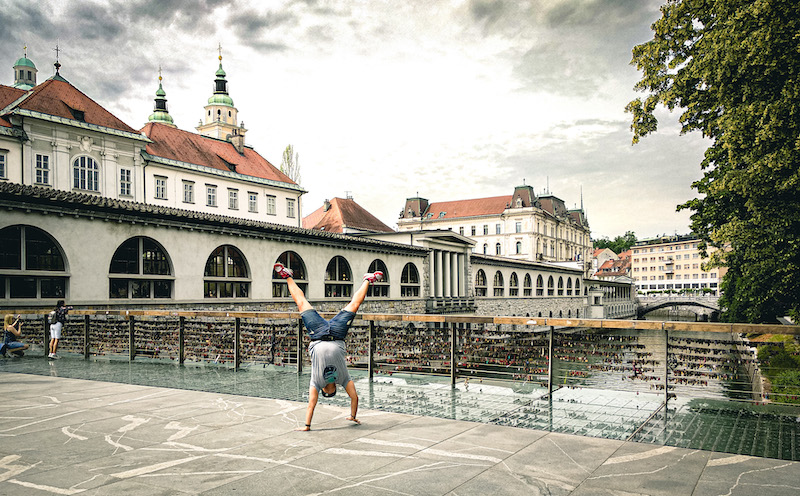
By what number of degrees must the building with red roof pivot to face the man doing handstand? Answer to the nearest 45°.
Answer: approximately 45° to its right

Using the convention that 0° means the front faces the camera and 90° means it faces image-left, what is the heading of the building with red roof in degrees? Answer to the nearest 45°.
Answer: approximately 315°

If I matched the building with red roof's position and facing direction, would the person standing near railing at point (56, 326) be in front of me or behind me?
in front

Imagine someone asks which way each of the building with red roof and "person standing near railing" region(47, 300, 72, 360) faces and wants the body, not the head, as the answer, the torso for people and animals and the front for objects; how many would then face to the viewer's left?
0

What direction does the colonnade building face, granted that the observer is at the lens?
facing the viewer and to the right of the viewer

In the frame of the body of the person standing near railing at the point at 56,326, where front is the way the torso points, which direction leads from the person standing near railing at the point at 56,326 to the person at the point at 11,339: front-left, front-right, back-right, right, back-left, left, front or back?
left

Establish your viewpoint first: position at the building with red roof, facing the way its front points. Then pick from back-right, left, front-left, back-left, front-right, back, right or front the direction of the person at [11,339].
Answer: front-right

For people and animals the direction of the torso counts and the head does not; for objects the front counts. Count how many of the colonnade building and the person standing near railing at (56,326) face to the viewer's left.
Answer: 0
